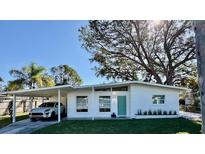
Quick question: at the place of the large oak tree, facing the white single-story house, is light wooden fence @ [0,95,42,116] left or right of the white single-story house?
right

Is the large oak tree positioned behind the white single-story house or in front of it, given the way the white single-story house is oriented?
behind

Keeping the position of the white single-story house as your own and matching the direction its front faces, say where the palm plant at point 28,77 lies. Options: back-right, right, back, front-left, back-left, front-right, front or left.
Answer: back-right

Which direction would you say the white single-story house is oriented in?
toward the camera

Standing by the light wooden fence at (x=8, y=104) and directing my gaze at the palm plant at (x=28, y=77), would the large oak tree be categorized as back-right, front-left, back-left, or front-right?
front-right
